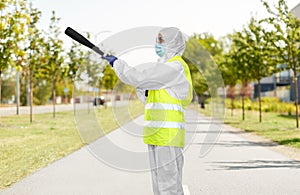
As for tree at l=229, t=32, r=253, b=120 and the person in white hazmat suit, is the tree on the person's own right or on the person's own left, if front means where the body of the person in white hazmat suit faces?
on the person's own right

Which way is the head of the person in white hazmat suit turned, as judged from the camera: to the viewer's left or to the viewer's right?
to the viewer's left

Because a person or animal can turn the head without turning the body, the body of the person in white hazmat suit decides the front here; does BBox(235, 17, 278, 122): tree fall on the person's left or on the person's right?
on the person's right

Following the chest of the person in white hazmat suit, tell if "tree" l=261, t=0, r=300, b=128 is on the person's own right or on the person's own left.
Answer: on the person's own right

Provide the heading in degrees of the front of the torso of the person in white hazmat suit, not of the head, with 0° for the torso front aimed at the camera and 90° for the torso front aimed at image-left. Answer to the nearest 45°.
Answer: approximately 90°

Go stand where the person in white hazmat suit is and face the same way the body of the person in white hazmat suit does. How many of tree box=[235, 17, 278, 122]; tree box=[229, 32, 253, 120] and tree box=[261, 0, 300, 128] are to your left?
0
